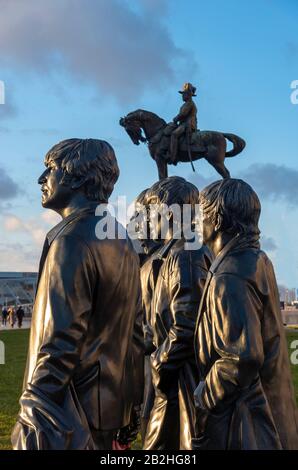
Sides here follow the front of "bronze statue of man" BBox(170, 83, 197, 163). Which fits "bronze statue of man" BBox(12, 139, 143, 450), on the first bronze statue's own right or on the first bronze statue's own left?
on the first bronze statue's own left

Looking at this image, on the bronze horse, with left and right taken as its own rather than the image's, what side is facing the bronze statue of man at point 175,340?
left

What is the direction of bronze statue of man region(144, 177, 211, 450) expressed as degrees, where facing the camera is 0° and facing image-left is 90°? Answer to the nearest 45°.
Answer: approximately 45°

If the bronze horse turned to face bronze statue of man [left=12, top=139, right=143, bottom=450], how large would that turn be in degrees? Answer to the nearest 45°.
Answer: approximately 90° to its left

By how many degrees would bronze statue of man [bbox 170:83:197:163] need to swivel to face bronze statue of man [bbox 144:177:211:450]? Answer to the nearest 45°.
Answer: approximately 90° to its left

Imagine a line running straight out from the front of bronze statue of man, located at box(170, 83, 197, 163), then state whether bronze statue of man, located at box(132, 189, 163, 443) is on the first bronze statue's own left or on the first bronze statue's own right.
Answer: on the first bronze statue's own left

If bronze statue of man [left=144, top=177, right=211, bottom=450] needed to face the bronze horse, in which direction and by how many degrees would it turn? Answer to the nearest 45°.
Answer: approximately 135° to its right

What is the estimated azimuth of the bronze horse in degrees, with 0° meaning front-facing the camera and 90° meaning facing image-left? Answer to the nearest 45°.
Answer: approximately 90°

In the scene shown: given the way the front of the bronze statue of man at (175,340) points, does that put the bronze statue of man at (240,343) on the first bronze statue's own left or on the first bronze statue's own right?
on the first bronze statue's own left

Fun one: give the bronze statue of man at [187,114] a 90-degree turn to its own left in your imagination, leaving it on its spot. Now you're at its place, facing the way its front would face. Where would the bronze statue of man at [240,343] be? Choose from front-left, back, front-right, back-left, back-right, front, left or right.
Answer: front

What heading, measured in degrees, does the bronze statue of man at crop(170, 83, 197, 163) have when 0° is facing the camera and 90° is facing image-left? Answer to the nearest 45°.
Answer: approximately 90°
